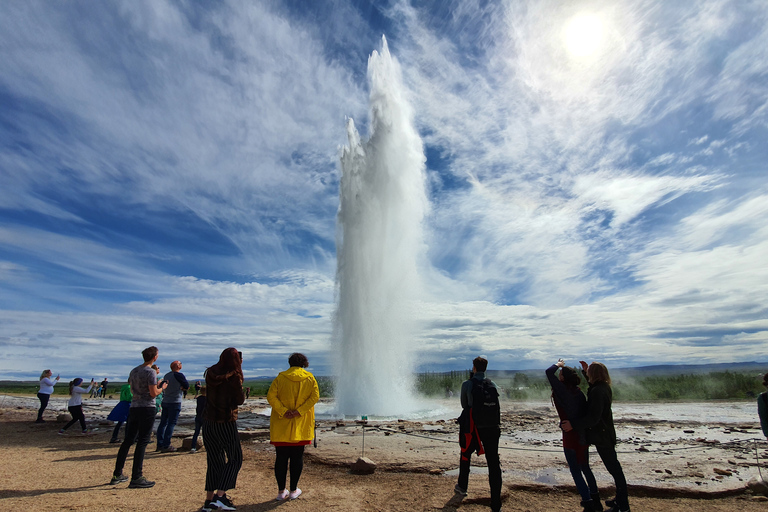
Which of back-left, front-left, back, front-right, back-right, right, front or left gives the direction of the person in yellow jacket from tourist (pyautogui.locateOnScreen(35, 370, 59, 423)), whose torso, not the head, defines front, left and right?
right

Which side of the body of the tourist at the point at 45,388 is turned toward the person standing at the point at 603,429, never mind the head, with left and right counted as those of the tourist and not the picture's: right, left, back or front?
right

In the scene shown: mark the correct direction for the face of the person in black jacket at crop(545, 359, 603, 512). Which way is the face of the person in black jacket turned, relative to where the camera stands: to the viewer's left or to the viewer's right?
to the viewer's left

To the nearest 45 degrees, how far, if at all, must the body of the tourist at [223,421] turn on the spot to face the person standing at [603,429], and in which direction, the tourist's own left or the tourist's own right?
approximately 45° to the tourist's own right

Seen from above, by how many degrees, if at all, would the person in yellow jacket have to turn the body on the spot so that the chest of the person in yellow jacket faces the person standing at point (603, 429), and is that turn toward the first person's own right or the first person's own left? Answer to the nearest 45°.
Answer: approximately 90° to the first person's own right

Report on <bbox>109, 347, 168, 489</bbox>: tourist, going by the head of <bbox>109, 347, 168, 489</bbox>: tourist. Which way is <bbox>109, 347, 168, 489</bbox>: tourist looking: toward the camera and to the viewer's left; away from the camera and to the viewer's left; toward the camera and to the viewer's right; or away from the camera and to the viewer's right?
away from the camera and to the viewer's right

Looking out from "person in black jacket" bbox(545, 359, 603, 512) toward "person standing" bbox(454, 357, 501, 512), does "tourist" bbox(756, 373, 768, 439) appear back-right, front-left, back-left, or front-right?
back-right

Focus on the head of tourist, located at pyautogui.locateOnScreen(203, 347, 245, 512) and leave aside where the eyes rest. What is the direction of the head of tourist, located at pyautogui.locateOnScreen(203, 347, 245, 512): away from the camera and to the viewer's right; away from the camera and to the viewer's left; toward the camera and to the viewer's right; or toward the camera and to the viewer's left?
away from the camera and to the viewer's right

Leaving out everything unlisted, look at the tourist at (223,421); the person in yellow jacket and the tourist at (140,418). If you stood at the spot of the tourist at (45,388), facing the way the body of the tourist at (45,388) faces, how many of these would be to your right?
3

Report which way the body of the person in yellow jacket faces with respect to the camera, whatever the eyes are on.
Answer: away from the camera

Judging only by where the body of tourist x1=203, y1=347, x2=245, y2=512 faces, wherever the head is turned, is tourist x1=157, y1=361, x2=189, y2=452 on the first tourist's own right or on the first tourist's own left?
on the first tourist's own left

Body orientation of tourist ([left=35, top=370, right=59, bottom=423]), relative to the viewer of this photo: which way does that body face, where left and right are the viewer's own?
facing to the right of the viewer

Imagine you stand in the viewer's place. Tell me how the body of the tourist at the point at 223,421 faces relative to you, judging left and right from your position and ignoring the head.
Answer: facing away from the viewer and to the right of the viewer

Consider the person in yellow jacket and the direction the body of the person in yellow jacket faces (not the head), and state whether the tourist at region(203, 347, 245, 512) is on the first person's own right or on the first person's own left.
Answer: on the first person's own left

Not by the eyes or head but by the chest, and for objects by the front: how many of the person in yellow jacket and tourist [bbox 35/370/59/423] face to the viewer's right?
1

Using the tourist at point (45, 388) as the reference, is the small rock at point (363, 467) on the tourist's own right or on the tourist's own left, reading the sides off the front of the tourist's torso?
on the tourist's own right
